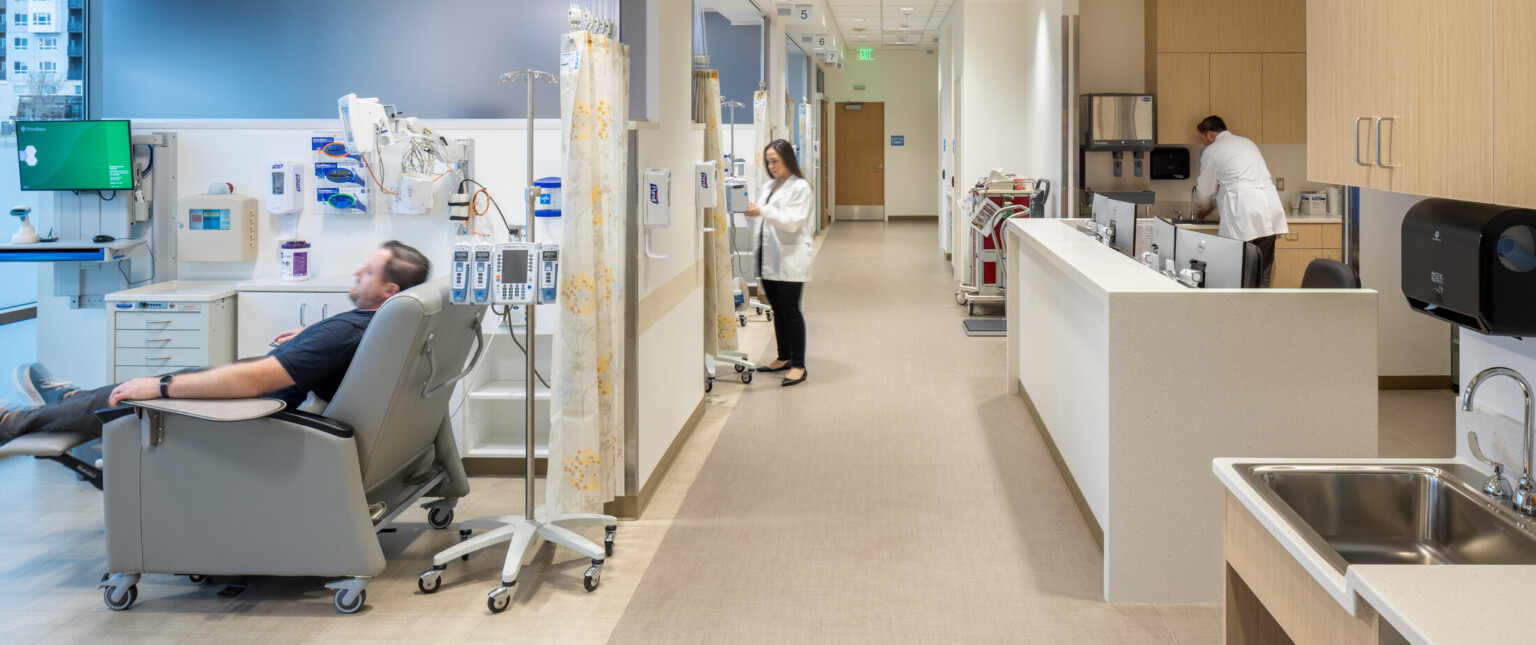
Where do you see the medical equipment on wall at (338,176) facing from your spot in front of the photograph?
facing the viewer

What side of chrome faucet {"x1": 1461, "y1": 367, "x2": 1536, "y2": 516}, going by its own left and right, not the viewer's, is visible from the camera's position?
left

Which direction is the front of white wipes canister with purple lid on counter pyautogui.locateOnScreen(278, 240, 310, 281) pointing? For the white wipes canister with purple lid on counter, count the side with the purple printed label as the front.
toward the camera

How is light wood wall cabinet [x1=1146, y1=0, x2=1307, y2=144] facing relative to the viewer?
toward the camera

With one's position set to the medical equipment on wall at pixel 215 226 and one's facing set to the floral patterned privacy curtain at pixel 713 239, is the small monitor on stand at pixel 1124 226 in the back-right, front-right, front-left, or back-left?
front-right

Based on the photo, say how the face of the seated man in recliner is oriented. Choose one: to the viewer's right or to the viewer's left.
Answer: to the viewer's left

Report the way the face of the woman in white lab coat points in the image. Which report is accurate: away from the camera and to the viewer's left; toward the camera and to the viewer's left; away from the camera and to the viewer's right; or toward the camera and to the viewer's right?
toward the camera and to the viewer's left

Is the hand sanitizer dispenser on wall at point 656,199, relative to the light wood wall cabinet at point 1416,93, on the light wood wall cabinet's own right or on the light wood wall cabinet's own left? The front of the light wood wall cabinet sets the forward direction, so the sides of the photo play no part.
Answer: on the light wood wall cabinet's own right

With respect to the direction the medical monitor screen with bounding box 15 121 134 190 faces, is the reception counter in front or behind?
in front

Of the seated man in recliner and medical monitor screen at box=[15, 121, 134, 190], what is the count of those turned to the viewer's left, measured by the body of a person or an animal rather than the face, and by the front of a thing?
1

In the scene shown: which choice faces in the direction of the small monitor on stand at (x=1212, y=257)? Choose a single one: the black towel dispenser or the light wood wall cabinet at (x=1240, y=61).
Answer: the light wood wall cabinet

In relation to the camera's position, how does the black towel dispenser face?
facing the viewer and to the left of the viewer
